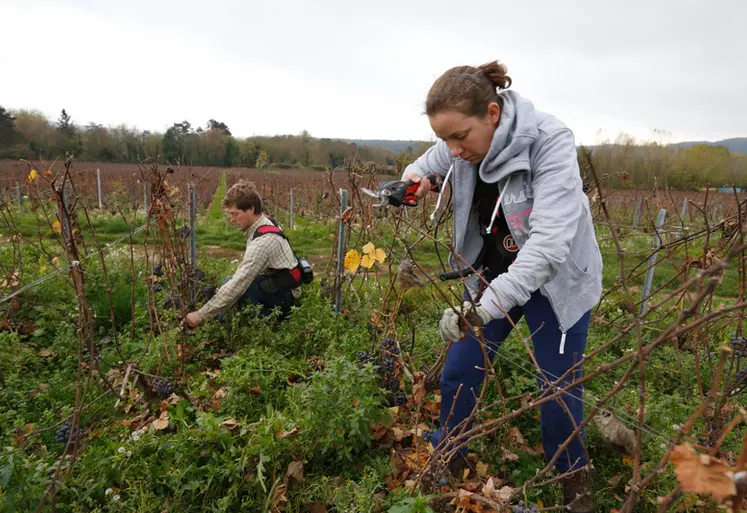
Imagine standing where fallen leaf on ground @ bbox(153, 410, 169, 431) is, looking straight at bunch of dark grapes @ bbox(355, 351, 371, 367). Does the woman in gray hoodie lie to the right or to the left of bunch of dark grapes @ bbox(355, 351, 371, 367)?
right

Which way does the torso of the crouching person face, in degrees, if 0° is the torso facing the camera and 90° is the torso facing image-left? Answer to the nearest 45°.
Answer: approximately 90°

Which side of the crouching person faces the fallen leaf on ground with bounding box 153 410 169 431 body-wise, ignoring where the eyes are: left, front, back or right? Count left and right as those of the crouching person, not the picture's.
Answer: left

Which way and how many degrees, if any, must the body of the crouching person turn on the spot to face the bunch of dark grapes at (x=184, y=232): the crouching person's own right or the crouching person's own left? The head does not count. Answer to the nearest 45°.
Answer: approximately 45° to the crouching person's own right

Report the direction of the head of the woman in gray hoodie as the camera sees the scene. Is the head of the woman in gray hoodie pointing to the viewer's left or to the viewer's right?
to the viewer's left

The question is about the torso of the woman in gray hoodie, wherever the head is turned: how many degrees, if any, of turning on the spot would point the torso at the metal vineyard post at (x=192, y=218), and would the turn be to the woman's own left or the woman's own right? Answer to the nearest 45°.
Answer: approximately 90° to the woman's own right

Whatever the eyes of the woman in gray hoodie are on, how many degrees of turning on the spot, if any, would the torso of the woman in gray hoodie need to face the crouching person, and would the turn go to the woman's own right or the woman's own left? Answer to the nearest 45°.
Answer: approximately 90° to the woman's own right

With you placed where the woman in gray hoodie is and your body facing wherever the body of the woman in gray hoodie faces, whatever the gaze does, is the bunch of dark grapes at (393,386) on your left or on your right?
on your right

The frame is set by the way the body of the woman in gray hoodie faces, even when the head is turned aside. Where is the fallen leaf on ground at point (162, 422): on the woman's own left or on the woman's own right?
on the woman's own right

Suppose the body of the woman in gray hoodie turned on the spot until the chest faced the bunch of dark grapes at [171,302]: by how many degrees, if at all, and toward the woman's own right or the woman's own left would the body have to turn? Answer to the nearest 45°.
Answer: approximately 90° to the woman's own right
